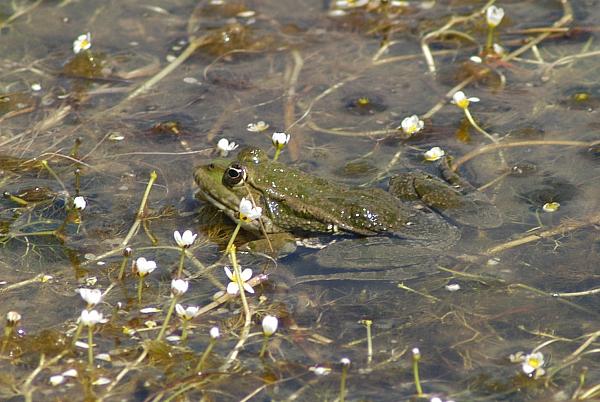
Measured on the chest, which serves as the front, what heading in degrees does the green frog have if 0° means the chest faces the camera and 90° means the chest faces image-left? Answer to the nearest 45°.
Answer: approximately 90°

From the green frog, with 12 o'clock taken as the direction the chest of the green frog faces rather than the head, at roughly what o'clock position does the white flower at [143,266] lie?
The white flower is roughly at 11 o'clock from the green frog.

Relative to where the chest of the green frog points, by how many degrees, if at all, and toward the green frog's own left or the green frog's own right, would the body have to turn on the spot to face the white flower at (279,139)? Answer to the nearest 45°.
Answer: approximately 45° to the green frog's own right

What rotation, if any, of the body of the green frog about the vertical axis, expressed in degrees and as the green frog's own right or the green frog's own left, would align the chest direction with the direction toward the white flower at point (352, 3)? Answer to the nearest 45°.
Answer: approximately 90° to the green frog's own right

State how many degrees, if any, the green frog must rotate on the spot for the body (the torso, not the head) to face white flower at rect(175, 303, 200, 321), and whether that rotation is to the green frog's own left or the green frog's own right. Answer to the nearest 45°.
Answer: approximately 45° to the green frog's own left

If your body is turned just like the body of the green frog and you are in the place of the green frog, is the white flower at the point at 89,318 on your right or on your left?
on your left

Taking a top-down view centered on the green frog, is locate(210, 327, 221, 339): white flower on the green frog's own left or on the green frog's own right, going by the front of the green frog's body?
on the green frog's own left

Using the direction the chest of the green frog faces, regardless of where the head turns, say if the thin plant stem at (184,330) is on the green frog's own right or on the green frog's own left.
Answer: on the green frog's own left
